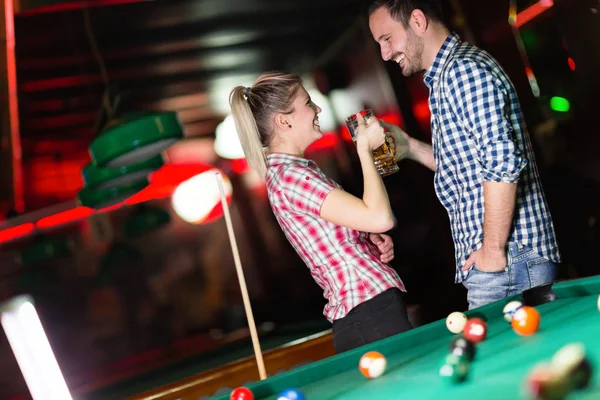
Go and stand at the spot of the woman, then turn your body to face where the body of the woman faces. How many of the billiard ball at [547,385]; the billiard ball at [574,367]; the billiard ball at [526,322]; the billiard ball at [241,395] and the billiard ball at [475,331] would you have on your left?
0

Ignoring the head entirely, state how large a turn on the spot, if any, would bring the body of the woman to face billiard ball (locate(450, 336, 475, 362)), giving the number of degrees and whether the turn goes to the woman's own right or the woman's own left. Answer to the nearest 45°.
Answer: approximately 90° to the woman's own right

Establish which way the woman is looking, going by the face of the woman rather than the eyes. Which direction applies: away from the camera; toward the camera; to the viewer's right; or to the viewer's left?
to the viewer's right

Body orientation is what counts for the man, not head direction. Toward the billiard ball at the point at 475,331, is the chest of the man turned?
no

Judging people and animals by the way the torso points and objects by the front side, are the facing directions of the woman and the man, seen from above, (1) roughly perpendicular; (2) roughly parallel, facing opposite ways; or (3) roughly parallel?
roughly parallel, facing opposite ways

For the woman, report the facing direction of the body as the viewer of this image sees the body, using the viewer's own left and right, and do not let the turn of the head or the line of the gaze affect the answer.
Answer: facing to the right of the viewer

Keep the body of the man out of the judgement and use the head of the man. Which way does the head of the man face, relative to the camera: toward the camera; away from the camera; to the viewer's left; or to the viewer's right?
to the viewer's left

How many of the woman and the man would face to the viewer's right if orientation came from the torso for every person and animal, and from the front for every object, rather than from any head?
1

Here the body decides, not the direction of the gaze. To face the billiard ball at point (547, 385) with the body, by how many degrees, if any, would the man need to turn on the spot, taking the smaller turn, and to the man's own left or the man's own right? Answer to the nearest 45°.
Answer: approximately 90° to the man's own left

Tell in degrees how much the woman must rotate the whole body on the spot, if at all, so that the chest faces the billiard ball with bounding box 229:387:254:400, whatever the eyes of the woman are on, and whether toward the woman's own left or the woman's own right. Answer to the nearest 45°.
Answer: approximately 135° to the woman's own right

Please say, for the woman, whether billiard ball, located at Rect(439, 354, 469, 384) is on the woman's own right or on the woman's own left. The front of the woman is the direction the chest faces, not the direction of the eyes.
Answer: on the woman's own right

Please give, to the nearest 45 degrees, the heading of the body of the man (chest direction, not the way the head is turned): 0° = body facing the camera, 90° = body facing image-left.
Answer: approximately 90°

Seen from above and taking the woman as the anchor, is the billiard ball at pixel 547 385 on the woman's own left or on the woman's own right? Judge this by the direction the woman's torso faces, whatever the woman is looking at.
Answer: on the woman's own right
